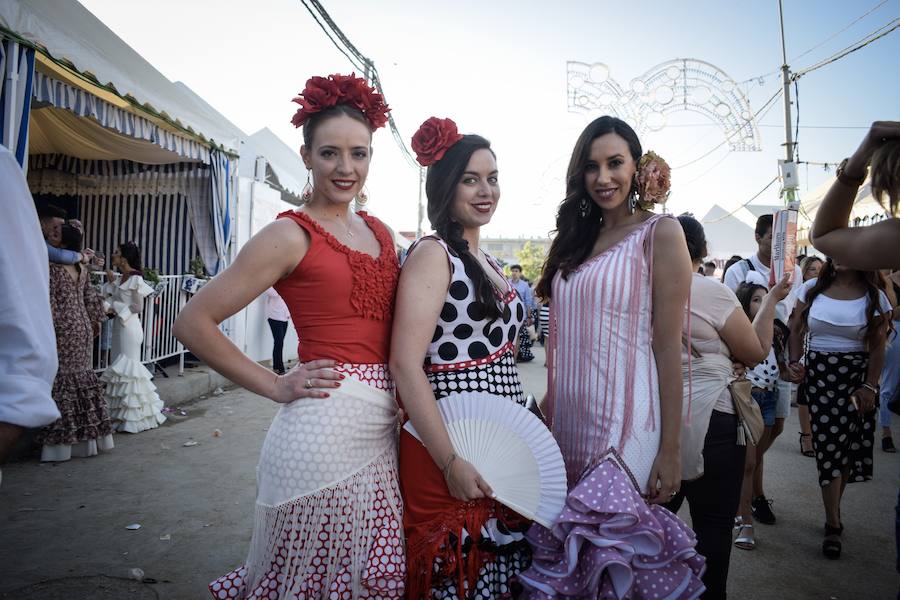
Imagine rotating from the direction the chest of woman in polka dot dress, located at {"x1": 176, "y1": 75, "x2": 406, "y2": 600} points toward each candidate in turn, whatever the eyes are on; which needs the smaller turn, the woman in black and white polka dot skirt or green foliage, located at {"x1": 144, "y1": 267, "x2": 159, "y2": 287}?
the woman in black and white polka dot skirt

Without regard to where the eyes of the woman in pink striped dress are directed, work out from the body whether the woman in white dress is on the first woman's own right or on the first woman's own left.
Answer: on the first woman's own right

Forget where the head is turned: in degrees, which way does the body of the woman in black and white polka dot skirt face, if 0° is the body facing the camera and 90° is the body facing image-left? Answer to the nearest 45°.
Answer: approximately 0°

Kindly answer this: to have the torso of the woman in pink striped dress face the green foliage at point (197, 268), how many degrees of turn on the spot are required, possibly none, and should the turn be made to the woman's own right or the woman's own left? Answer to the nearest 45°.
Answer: approximately 90° to the woman's own right

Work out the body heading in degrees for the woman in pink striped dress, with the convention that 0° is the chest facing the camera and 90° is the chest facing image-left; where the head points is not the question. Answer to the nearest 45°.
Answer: approximately 45°

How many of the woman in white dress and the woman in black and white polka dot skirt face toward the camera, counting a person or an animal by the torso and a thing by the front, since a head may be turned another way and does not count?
1

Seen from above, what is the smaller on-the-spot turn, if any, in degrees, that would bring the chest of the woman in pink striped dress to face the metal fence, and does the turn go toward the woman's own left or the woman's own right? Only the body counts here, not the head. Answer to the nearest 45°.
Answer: approximately 90° to the woman's own right
